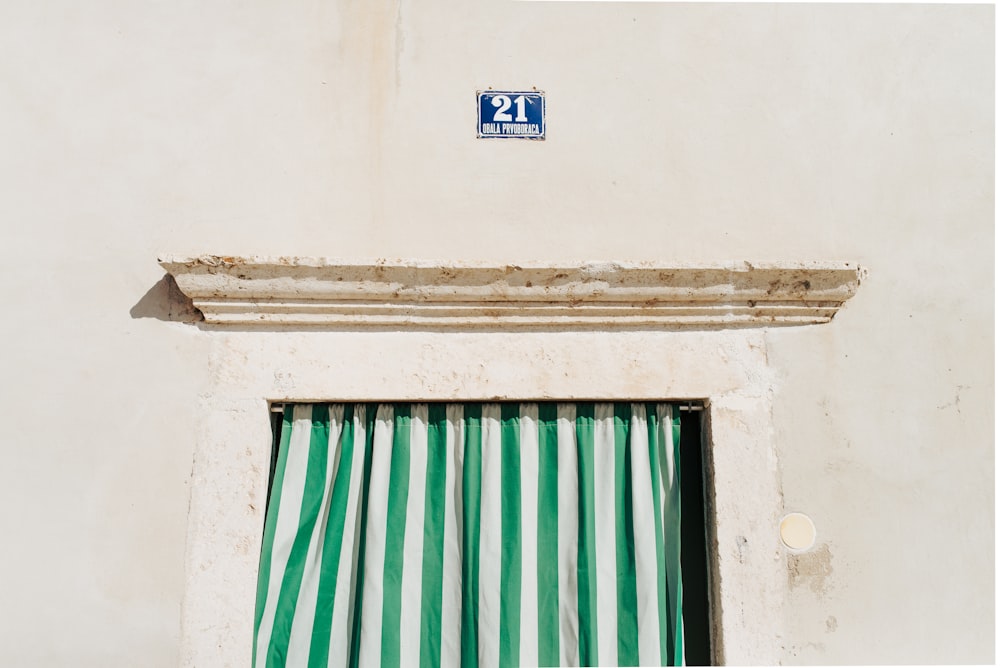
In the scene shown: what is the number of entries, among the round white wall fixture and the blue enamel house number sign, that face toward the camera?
2

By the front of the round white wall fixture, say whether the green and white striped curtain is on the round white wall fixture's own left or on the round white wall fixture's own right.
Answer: on the round white wall fixture's own right

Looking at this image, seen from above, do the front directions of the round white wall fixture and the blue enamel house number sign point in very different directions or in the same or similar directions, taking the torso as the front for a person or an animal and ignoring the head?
same or similar directions

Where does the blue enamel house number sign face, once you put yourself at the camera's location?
facing the viewer

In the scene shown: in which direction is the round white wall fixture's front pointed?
toward the camera
